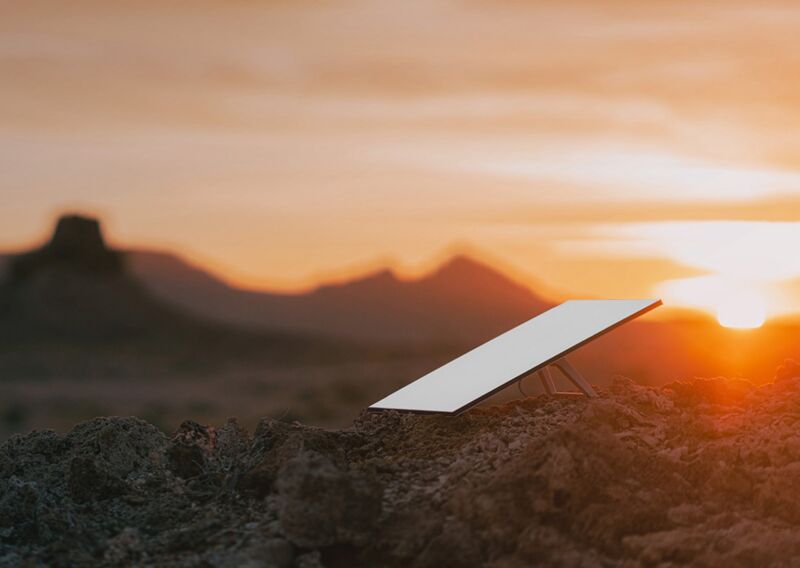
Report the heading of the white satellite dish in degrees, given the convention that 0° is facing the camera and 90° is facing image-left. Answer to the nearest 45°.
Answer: approximately 45°

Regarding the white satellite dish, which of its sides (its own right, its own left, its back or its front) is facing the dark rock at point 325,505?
front
